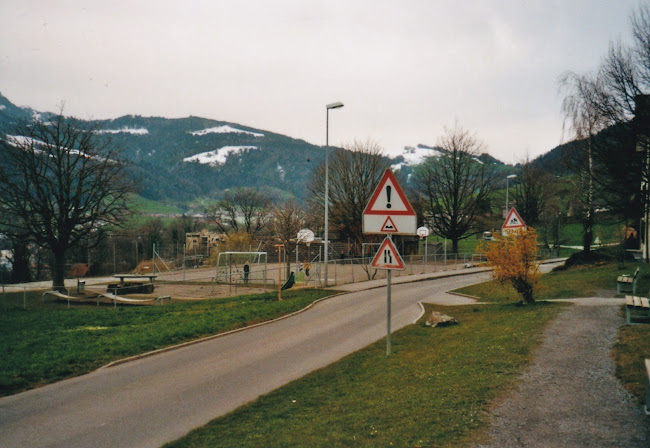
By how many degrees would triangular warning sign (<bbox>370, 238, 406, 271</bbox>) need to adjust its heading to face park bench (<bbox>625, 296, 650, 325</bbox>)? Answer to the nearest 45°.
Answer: approximately 135° to its left

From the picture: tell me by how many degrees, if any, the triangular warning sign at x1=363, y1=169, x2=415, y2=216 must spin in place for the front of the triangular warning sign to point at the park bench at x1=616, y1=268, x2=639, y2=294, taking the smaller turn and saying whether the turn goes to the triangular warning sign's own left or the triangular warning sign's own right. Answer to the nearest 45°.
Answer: approximately 135° to the triangular warning sign's own left

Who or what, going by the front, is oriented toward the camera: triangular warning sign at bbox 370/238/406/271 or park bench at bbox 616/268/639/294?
the triangular warning sign

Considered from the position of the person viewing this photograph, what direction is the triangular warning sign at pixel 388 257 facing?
facing the viewer

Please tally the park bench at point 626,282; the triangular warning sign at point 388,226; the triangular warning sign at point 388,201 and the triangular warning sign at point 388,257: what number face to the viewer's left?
1

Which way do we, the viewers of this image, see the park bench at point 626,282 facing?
facing to the left of the viewer

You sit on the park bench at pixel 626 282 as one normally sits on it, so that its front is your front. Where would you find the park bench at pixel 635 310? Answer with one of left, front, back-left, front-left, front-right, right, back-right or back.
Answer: left

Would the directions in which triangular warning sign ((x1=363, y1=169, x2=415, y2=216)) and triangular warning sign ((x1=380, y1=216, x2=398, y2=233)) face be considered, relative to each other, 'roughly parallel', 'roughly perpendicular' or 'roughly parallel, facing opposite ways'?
roughly parallel
